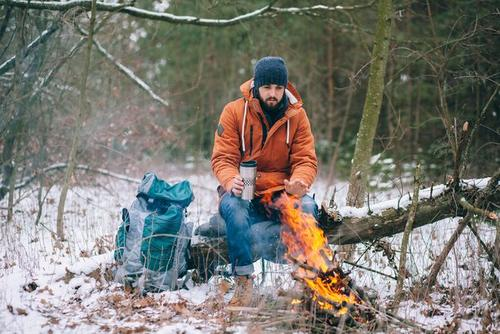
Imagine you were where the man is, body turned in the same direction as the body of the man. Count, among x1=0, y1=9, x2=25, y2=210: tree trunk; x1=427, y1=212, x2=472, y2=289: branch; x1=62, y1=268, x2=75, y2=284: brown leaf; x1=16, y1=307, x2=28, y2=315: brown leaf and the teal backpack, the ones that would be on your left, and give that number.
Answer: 1

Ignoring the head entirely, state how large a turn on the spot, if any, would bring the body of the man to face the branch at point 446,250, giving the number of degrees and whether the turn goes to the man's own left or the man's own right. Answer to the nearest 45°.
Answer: approximately 90° to the man's own left

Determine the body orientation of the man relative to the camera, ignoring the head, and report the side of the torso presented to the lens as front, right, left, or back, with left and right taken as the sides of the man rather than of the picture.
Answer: front

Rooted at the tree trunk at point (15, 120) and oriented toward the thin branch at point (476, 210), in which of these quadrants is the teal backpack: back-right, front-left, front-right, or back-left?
front-right

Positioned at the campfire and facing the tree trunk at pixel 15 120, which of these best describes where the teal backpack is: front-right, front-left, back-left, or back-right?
front-left

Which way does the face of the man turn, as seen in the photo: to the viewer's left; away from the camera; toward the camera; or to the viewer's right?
toward the camera

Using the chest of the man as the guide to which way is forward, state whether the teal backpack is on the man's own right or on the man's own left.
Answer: on the man's own right

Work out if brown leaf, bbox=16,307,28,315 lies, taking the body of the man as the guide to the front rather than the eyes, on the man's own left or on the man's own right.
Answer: on the man's own right

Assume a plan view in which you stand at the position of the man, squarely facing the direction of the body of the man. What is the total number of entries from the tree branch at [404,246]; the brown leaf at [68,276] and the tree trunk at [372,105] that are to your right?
1

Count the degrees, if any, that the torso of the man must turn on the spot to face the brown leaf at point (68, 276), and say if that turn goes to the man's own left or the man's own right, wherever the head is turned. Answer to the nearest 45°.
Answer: approximately 90° to the man's own right

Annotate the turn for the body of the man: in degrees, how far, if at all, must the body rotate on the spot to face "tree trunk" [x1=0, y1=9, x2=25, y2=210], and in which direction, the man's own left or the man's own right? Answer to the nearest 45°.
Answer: approximately 135° to the man's own right

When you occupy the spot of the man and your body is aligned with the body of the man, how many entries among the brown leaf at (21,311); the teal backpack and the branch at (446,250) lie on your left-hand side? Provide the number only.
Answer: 1
